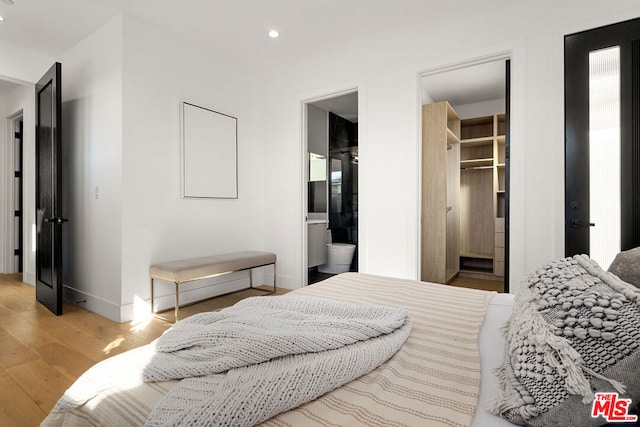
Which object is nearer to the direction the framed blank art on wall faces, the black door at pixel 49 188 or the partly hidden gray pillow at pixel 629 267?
the partly hidden gray pillow

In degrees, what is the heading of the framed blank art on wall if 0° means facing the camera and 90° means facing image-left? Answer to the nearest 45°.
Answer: approximately 315°

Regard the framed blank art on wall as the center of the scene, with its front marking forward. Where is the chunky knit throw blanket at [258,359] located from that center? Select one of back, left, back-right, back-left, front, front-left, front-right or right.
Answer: front-right

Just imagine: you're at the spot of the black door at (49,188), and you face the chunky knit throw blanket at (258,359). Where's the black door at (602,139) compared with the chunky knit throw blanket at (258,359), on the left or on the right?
left

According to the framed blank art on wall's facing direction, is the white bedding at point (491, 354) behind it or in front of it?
in front

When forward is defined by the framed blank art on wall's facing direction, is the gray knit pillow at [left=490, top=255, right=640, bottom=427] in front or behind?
in front

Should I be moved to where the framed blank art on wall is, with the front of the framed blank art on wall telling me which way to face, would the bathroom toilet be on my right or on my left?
on my left

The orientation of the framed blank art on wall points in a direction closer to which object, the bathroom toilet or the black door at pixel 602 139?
the black door
